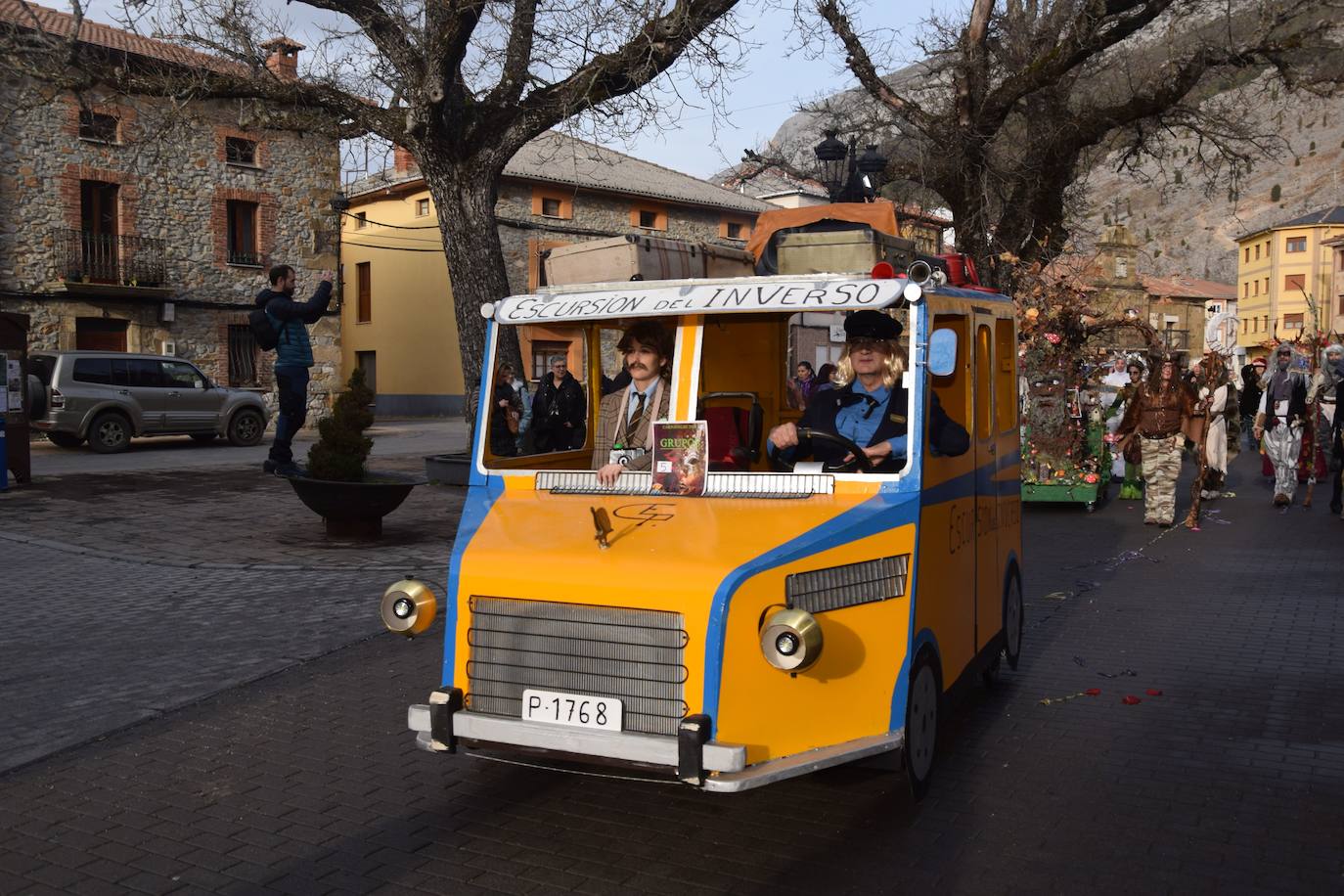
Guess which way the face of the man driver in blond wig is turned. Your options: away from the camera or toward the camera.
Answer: toward the camera

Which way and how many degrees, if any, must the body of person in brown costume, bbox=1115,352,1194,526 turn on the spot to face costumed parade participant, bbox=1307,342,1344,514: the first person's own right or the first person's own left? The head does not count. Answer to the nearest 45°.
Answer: approximately 135° to the first person's own left

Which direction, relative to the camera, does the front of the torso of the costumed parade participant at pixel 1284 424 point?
toward the camera

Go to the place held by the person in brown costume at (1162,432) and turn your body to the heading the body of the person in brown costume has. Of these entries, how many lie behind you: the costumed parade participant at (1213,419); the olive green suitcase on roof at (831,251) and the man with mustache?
1

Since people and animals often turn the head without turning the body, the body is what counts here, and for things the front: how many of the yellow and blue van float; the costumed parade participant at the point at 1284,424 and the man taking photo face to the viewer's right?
1

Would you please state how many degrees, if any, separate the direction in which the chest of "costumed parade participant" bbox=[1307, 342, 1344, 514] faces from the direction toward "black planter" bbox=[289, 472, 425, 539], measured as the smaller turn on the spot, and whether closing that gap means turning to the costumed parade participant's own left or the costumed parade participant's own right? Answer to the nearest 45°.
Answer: approximately 45° to the costumed parade participant's own right

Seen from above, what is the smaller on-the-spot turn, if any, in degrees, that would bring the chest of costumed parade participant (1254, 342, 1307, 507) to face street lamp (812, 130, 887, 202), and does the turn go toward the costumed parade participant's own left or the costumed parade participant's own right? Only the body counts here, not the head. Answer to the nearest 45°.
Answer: approximately 90° to the costumed parade participant's own right

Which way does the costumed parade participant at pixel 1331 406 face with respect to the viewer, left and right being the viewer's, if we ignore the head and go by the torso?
facing the viewer

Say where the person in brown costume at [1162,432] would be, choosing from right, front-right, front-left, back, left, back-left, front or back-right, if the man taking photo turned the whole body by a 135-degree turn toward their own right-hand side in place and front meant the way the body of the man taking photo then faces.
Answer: back-left

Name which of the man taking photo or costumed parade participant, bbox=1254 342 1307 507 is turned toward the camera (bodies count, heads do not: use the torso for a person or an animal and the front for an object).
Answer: the costumed parade participant

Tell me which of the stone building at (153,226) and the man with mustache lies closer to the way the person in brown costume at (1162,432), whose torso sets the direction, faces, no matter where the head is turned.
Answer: the man with mustache

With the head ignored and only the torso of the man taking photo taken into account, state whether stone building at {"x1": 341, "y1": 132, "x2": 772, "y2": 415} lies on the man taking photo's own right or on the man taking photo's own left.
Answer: on the man taking photo's own left

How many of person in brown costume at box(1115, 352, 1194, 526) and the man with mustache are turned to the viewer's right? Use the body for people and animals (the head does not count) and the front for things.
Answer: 0

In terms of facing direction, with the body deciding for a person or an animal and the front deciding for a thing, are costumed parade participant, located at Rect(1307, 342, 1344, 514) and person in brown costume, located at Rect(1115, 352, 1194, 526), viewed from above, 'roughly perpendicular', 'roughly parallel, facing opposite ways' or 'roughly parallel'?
roughly parallel

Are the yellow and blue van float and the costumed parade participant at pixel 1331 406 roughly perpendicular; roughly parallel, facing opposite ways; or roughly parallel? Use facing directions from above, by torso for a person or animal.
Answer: roughly parallel

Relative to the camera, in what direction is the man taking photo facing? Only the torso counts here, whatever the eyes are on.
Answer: to the viewer's right

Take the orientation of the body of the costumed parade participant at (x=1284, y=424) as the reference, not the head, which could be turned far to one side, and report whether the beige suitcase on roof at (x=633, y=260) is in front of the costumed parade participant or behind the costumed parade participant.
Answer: in front

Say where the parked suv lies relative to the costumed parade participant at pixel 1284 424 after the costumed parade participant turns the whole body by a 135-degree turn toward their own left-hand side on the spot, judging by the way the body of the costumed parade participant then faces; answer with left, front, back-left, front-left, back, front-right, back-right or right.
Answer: back-left
